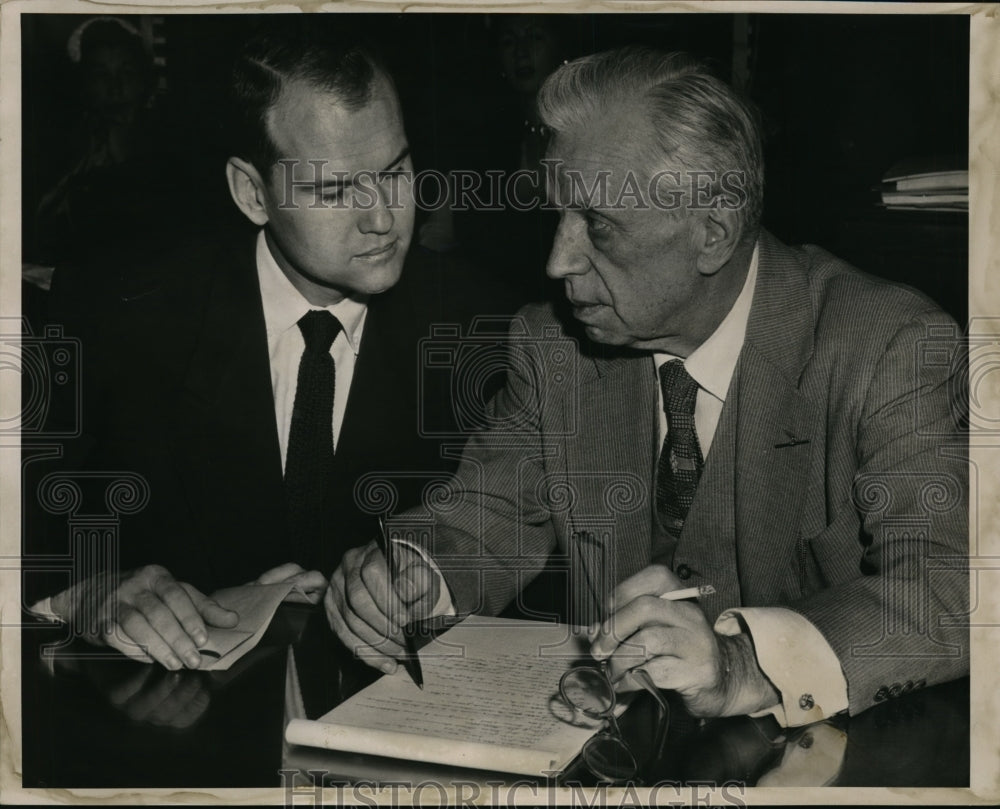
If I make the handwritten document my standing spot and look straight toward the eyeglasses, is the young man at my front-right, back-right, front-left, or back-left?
back-left

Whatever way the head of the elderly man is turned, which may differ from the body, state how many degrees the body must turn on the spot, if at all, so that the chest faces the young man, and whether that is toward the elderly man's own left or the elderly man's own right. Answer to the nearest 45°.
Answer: approximately 45° to the elderly man's own right

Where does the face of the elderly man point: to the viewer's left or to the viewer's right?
to the viewer's left

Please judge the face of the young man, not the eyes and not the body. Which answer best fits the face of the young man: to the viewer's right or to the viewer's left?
to the viewer's right

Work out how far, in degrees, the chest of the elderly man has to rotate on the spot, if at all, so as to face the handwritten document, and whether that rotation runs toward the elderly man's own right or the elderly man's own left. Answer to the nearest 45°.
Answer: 0° — they already face it

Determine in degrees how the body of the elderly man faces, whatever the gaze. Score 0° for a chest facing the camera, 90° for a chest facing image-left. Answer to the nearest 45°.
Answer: approximately 45°
